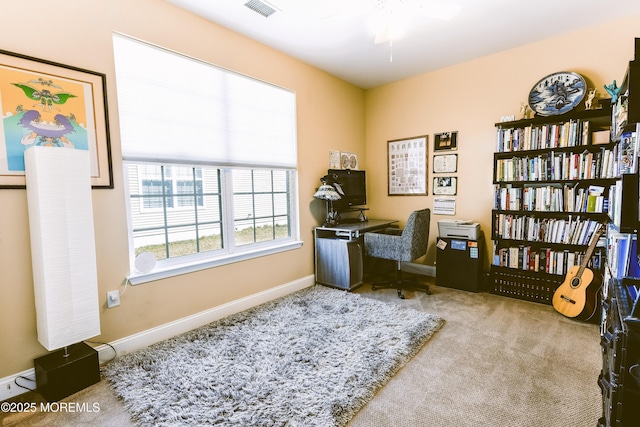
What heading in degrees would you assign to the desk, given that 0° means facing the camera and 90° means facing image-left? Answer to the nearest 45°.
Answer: approximately 315°

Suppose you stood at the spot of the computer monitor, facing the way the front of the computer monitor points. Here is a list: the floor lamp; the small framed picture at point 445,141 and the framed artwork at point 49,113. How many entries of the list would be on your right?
2

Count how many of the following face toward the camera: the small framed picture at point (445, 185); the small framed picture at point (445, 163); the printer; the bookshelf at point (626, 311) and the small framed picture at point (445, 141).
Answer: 4

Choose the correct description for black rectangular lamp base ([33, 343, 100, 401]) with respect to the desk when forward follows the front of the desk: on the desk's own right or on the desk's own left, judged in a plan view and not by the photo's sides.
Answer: on the desk's own right

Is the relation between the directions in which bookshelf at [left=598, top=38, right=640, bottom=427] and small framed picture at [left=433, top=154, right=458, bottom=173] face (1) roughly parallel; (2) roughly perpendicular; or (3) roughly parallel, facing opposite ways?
roughly perpendicular

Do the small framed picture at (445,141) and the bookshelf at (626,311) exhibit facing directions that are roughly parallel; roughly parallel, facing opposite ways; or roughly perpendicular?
roughly perpendicular

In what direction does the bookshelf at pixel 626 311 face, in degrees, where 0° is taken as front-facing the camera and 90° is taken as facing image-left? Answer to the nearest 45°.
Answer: approximately 90°
